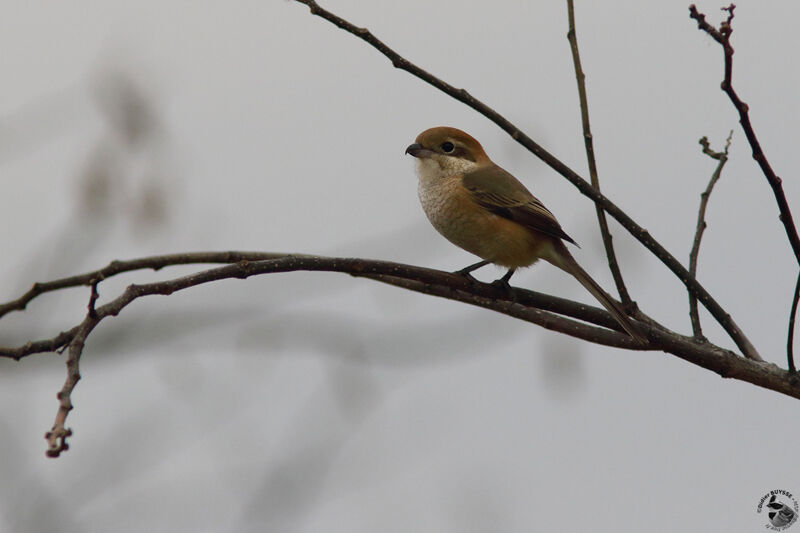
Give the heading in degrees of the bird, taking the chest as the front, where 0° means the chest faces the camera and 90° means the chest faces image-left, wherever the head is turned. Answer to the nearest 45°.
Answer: approximately 90°

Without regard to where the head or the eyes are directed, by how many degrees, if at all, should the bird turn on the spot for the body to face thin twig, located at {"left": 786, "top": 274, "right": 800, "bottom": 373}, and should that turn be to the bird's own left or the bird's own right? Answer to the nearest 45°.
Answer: approximately 135° to the bird's own left

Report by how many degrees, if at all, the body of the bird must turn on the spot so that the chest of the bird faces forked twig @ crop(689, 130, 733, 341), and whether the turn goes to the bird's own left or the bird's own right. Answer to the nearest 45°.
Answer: approximately 135° to the bird's own left

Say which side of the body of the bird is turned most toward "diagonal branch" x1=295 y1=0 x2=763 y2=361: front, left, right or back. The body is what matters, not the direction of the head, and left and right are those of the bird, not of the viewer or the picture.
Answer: back
